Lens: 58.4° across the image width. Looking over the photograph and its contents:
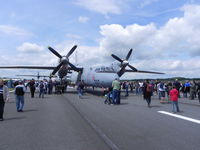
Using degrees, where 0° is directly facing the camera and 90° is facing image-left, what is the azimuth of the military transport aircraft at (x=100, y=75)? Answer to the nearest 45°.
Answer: approximately 315°
